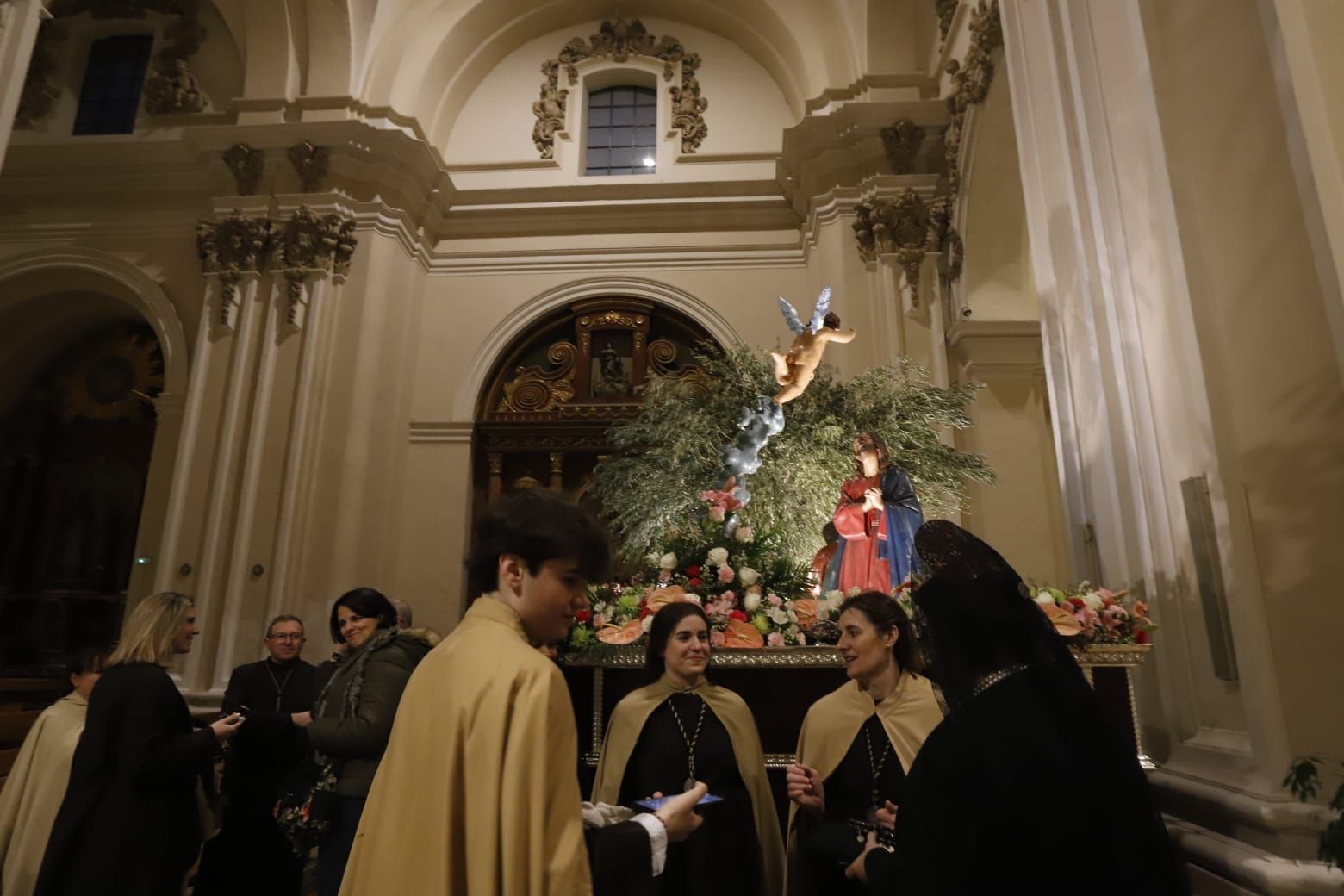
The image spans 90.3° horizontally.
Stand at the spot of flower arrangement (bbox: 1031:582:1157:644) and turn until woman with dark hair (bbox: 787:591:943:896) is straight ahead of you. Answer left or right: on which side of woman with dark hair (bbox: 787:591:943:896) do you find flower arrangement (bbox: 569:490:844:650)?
right

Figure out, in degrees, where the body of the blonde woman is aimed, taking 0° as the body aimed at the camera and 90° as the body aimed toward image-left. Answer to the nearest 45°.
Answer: approximately 270°

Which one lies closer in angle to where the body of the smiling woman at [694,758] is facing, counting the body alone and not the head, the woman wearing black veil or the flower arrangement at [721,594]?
the woman wearing black veil

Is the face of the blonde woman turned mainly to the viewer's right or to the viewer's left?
to the viewer's right

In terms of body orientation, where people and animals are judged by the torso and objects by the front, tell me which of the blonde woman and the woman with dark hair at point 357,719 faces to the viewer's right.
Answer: the blonde woman

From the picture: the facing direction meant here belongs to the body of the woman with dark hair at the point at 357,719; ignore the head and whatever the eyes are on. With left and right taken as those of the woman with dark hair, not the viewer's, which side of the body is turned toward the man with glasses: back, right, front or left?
right

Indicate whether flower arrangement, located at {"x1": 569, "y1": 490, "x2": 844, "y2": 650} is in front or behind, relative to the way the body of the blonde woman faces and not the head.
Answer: in front

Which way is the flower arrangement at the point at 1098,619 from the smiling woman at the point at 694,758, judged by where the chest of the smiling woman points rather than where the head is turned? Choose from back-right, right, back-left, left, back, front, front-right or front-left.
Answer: left

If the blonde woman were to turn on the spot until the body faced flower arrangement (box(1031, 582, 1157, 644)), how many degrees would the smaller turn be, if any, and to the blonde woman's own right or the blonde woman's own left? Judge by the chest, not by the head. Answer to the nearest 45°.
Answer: approximately 45° to the blonde woman's own right

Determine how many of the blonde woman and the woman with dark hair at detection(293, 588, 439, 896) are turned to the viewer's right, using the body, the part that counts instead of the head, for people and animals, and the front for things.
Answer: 1

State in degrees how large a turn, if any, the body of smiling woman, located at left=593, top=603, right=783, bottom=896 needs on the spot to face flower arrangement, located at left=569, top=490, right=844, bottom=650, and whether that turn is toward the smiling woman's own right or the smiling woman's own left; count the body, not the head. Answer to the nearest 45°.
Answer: approximately 180°

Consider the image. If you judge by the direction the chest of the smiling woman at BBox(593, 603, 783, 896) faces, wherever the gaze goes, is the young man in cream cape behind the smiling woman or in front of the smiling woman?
in front

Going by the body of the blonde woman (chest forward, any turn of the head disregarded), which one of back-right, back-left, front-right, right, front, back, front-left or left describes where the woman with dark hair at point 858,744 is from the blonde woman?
front-right

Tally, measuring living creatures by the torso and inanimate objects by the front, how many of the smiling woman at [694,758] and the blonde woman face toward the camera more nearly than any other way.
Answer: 1

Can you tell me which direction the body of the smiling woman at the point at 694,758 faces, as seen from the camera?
toward the camera
